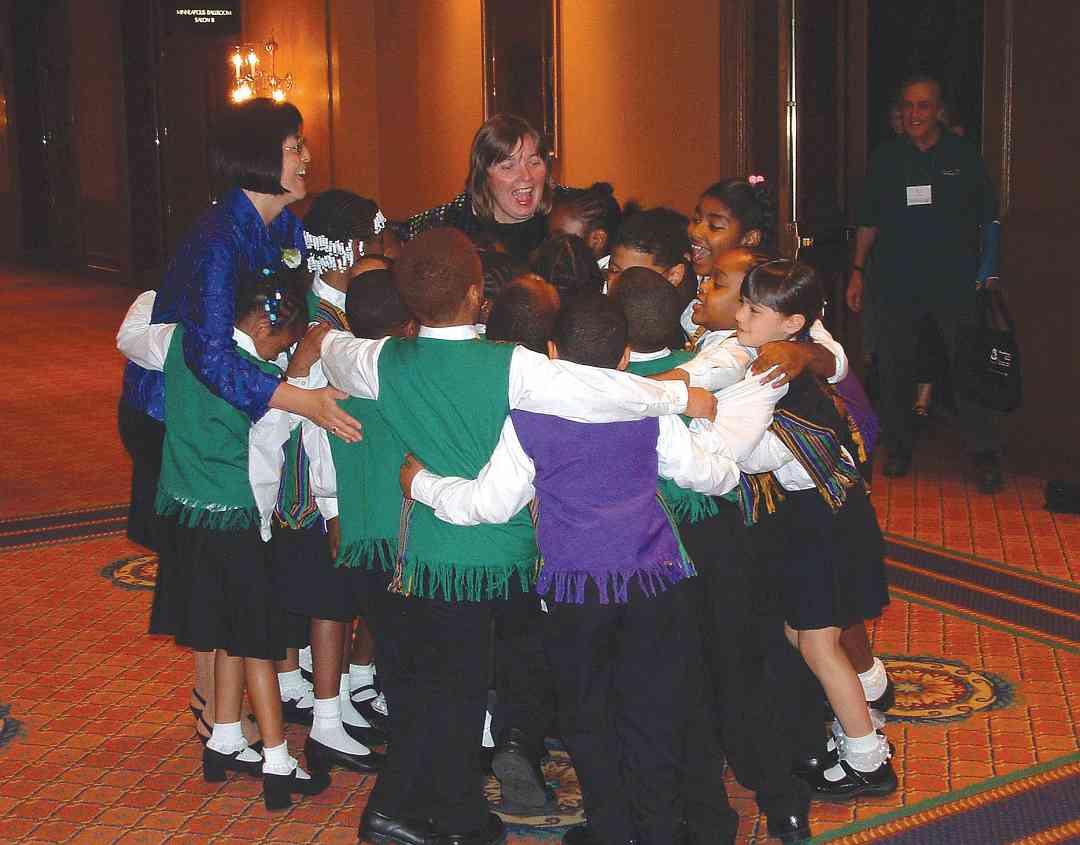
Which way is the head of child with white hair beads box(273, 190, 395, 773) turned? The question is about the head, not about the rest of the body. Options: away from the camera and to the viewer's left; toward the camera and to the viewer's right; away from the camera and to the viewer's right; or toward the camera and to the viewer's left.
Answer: away from the camera and to the viewer's right

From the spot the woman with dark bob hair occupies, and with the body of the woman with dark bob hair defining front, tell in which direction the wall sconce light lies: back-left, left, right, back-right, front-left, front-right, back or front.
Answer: left

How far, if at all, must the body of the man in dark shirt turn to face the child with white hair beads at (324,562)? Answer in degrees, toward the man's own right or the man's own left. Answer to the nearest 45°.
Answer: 0° — they already face them

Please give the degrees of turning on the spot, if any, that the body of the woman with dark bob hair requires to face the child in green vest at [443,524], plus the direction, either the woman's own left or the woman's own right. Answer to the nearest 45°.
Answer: approximately 45° to the woman's own right

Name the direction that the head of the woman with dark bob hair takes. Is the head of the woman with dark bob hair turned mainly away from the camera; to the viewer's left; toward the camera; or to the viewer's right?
to the viewer's right

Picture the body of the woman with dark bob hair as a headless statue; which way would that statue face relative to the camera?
to the viewer's right

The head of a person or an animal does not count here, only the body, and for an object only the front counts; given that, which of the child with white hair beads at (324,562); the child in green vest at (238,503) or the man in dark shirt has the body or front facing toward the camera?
the man in dark shirt

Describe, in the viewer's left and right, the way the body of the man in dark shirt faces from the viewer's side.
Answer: facing the viewer

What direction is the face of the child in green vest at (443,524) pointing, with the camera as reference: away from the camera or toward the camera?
away from the camera

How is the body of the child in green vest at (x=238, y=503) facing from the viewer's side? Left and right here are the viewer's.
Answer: facing away from the viewer and to the right of the viewer

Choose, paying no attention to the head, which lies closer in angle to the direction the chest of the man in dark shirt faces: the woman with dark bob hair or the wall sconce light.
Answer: the woman with dark bob hair
